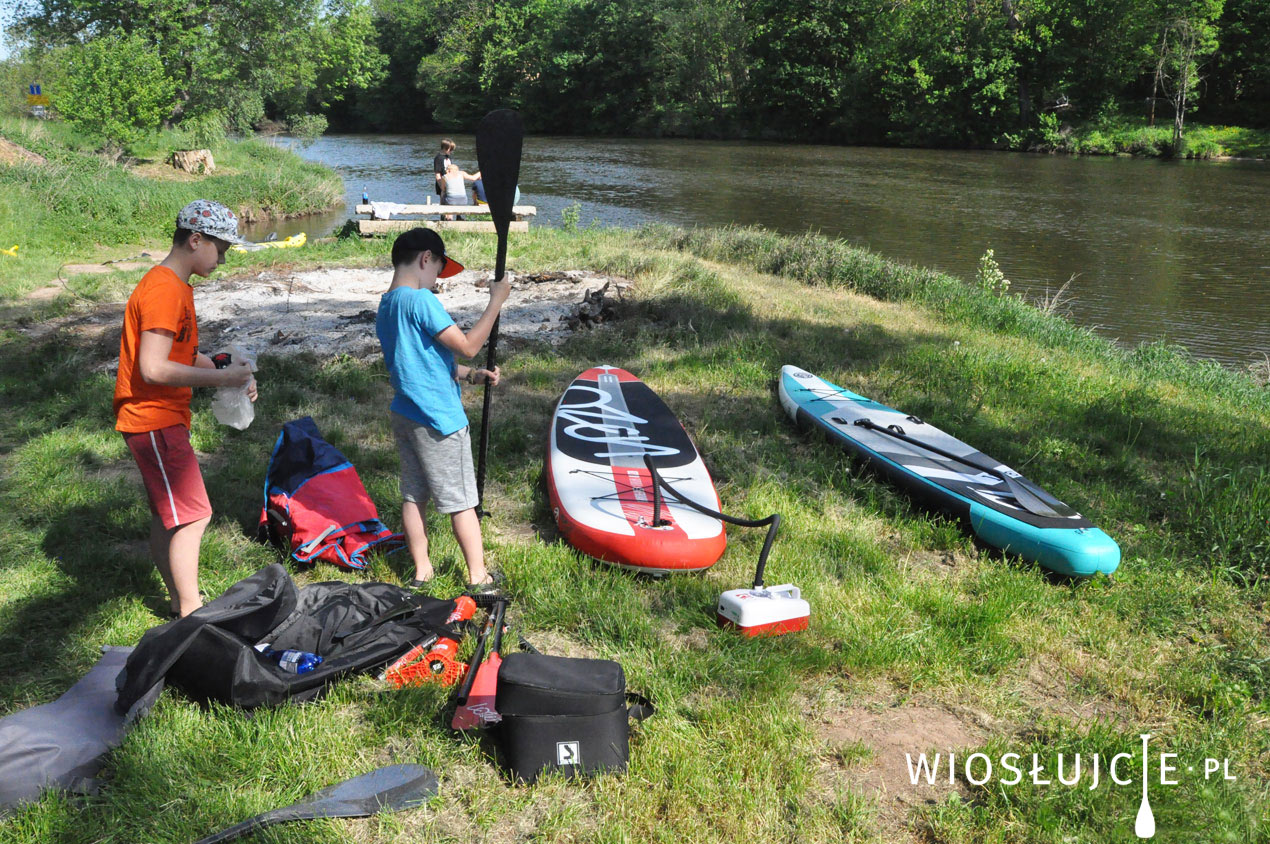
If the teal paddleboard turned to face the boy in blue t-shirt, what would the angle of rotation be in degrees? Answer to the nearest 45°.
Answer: approximately 90° to its left

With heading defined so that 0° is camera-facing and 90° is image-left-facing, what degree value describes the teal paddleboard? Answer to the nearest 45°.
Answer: approximately 135°

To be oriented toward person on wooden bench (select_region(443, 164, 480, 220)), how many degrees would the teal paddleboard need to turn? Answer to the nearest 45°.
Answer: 0° — it already faces them

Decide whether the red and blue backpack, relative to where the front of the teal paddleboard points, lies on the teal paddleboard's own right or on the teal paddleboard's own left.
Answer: on the teal paddleboard's own left

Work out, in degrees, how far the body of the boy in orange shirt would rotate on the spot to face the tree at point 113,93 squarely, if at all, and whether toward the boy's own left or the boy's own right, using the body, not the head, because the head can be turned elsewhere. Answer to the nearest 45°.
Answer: approximately 90° to the boy's own left

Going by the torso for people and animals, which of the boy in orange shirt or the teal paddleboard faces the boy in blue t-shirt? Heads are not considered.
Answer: the boy in orange shirt

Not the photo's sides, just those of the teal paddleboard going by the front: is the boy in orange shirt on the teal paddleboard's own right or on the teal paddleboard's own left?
on the teal paddleboard's own left

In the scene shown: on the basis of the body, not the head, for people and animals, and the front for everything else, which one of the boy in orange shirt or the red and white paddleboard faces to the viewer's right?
the boy in orange shirt

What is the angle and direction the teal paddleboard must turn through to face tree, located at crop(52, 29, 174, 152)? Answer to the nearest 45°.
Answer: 0° — it already faces it

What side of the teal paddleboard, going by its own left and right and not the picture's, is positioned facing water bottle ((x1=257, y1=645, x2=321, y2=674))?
left

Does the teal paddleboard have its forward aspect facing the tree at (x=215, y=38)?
yes

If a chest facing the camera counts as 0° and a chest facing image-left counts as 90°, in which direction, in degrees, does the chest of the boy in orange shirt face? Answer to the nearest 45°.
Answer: approximately 270°

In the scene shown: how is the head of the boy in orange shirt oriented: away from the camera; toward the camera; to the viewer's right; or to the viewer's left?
to the viewer's right

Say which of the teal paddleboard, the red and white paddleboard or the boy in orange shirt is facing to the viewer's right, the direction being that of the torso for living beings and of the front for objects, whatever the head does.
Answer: the boy in orange shirt
